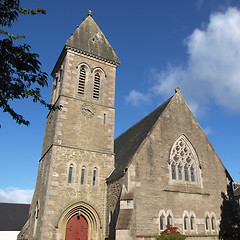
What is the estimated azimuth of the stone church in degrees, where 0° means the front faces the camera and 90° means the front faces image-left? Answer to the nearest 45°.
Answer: approximately 0°
